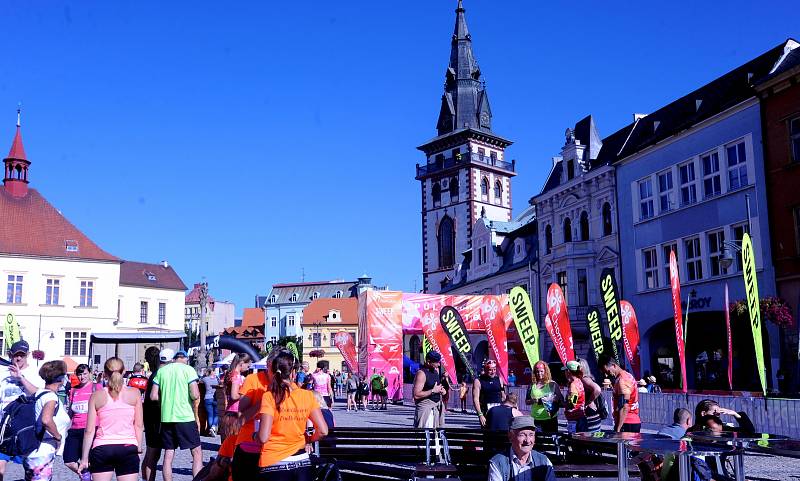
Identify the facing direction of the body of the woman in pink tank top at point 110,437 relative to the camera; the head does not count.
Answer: away from the camera

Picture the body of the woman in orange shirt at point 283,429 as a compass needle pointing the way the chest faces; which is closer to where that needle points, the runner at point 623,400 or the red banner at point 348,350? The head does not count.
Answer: the red banner

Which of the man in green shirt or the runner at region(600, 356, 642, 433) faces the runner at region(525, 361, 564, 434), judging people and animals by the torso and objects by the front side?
the runner at region(600, 356, 642, 433)

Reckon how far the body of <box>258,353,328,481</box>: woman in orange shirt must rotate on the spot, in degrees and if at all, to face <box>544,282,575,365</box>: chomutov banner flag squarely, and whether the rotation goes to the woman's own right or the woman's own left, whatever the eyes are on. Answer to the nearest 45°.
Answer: approximately 45° to the woman's own right

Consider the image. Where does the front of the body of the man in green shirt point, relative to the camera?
away from the camera
